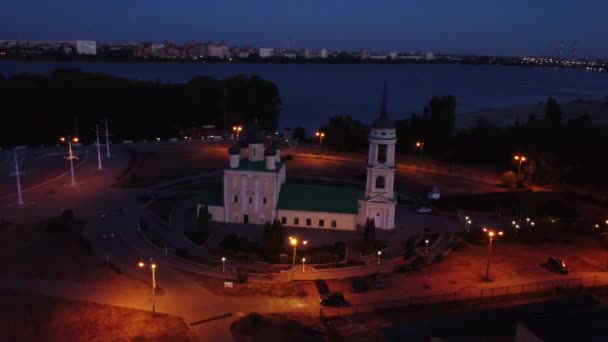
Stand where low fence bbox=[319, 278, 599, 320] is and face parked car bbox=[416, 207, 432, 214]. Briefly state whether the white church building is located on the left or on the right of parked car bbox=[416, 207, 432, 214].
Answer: left

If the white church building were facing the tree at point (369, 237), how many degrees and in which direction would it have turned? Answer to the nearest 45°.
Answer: approximately 45° to its right

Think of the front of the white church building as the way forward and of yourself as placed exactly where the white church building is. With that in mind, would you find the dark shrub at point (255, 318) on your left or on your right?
on your right

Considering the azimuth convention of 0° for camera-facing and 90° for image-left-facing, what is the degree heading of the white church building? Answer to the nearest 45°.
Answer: approximately 270°

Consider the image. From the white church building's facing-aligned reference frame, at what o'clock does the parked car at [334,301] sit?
The parked car is roughly at 3 o'clock from the white church building.

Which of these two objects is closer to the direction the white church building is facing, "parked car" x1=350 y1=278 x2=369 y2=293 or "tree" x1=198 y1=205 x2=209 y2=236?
the parked car

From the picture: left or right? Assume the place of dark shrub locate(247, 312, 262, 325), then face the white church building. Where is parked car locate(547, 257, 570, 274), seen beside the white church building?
right

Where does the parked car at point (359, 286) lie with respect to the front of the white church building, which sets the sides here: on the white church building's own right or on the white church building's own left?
on the white church building's own right

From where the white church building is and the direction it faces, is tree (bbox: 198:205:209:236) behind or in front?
behind
